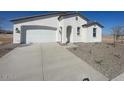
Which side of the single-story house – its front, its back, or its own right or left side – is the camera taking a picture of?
front
